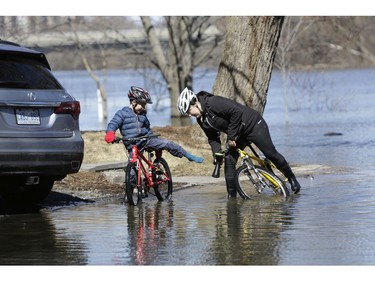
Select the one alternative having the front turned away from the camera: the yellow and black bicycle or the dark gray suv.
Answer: the dark gray suv

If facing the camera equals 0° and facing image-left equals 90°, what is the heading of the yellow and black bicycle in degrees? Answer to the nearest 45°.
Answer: approximately 45°

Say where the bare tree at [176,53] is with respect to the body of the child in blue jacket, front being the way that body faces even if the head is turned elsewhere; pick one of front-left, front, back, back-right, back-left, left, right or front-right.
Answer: back-left

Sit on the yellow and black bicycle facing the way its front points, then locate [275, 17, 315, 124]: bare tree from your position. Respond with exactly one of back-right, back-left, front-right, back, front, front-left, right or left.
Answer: back-right

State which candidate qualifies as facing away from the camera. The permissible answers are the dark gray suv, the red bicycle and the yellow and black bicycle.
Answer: the dark gray suv

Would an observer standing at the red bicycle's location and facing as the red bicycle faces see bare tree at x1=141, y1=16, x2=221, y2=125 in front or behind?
behind

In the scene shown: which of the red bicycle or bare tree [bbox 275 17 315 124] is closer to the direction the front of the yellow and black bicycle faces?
the red bicycle

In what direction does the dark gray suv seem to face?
away from the camera

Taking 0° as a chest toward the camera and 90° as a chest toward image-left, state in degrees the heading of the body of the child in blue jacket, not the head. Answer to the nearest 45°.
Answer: approximately 315°
